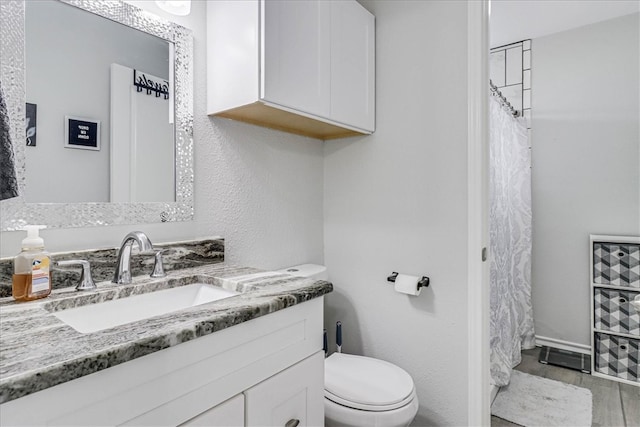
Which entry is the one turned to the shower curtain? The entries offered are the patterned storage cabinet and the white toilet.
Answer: the patterned storage cabinet

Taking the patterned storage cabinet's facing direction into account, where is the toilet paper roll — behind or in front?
in front

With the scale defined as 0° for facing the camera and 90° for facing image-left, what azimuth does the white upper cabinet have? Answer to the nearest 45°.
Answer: approximately 315°

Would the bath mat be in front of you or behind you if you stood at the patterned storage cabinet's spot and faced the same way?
in front

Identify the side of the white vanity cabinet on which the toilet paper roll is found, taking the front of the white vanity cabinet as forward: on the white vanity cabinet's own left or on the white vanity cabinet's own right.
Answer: on the white vanity cabinet's own left

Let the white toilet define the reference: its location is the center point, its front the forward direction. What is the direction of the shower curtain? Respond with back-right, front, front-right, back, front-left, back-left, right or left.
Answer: left

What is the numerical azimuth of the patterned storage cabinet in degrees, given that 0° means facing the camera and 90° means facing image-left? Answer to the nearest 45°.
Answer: approximately 45°

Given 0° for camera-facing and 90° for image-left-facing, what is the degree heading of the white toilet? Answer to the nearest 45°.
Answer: approximately 315°

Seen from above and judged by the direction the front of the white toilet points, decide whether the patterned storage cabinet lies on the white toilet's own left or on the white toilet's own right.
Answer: on the white toilet's own left

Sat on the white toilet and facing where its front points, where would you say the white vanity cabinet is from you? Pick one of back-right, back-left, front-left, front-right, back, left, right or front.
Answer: right

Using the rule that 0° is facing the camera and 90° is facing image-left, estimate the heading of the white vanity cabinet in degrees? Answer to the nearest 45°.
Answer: approximately 315°
